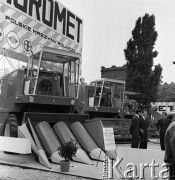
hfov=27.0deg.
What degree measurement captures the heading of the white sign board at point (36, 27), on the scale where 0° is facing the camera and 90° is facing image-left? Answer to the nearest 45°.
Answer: approximately 315°

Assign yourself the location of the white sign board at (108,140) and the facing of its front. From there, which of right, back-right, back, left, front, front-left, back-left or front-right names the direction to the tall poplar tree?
back

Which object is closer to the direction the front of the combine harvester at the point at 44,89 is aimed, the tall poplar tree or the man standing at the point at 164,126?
the man standing

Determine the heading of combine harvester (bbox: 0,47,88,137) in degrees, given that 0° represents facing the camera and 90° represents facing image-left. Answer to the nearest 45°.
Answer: approximately 315°

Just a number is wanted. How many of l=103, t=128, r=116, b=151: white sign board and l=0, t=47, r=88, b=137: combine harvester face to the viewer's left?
0

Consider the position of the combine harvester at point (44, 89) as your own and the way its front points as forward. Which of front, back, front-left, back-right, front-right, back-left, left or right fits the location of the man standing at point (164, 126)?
front-left

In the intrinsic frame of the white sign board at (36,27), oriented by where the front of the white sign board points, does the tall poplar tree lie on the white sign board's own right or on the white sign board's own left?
on the white sign board's own left

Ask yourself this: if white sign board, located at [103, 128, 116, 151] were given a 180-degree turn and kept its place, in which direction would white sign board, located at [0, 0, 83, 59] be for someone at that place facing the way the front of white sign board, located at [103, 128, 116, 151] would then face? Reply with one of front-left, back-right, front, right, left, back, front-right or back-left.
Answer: front-left
